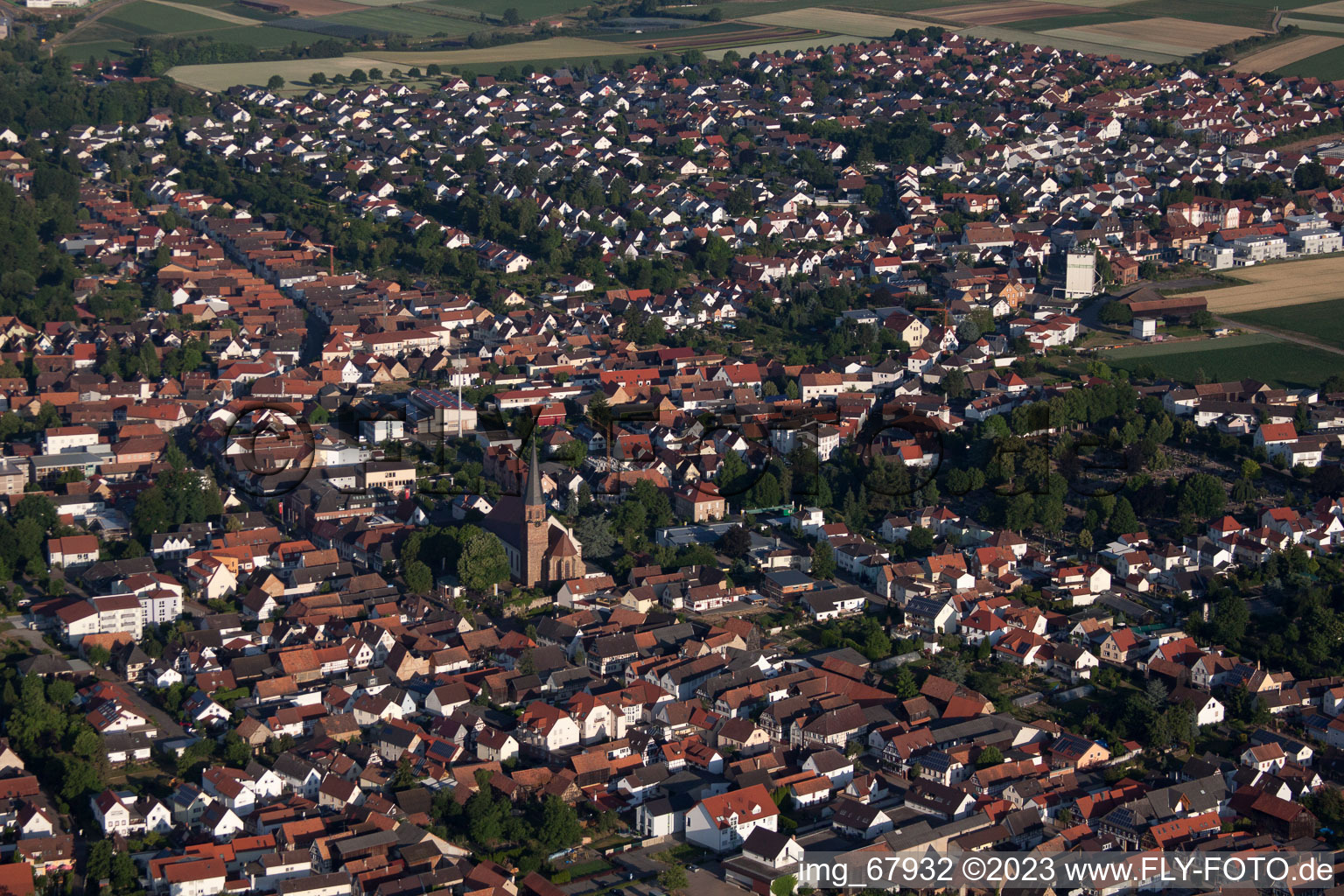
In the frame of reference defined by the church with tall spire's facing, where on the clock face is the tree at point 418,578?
The tree is roughly at 10 o'clock from the church with tall spire.

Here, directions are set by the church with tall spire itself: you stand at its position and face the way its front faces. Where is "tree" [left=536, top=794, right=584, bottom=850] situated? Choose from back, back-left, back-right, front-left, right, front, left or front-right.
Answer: back-left

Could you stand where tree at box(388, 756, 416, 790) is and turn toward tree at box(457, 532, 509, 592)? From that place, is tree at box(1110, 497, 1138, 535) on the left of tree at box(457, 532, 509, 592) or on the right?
right

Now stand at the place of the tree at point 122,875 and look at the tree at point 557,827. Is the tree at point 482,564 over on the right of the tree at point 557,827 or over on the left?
left

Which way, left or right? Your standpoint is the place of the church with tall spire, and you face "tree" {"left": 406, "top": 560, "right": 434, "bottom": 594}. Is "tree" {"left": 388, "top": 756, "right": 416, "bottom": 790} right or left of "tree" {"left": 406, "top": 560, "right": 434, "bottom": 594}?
left

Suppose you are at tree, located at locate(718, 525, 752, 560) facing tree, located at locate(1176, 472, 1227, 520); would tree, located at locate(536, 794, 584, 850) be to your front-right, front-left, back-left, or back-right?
back-right

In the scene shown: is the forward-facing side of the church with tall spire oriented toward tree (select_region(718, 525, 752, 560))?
no

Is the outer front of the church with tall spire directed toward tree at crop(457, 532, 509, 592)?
no

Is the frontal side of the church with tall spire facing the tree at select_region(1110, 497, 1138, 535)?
no

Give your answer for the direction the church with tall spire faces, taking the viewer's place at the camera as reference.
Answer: facing away from the viewer and to the left of the viewer
